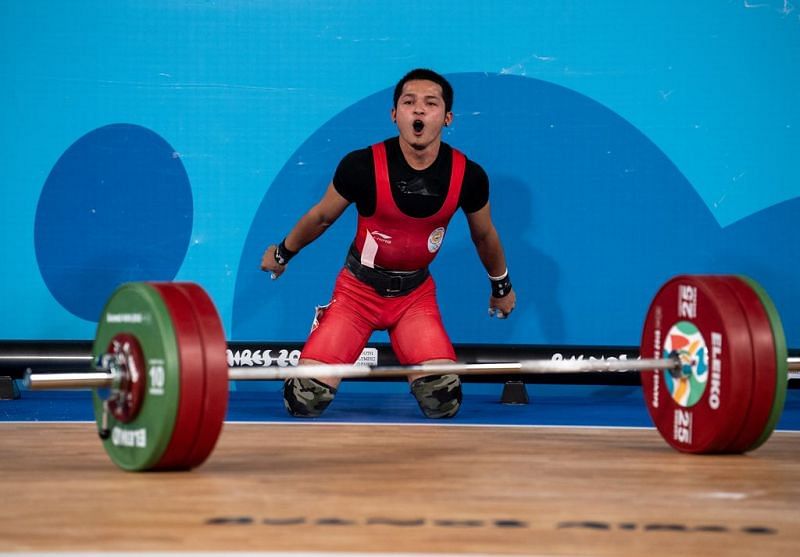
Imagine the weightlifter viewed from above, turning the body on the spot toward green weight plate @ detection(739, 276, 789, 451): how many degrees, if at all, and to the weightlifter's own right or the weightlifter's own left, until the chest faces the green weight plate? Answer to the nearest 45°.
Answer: approximately 45° to the weightlifter's own left

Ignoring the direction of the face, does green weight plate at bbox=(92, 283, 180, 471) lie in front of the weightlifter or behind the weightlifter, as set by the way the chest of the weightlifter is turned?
in front

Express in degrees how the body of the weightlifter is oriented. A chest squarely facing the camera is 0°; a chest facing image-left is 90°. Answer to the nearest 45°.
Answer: approximately 0°

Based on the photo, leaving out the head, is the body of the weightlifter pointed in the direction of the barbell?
yes

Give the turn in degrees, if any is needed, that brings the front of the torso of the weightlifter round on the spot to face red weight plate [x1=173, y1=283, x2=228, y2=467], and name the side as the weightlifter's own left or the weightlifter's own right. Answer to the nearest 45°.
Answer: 0° — they already face it

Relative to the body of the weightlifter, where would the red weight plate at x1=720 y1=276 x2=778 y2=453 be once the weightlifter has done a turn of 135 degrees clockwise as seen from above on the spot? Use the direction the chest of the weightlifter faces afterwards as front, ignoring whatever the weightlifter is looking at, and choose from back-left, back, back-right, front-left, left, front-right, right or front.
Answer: back

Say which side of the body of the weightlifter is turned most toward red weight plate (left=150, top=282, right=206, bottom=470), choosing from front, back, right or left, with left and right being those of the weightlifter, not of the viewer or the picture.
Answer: front

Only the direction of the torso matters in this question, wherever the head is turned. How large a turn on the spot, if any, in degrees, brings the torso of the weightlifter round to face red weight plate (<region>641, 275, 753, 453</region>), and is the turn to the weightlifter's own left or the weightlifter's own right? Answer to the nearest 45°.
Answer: approximately 45° to the weightlifter's own left
